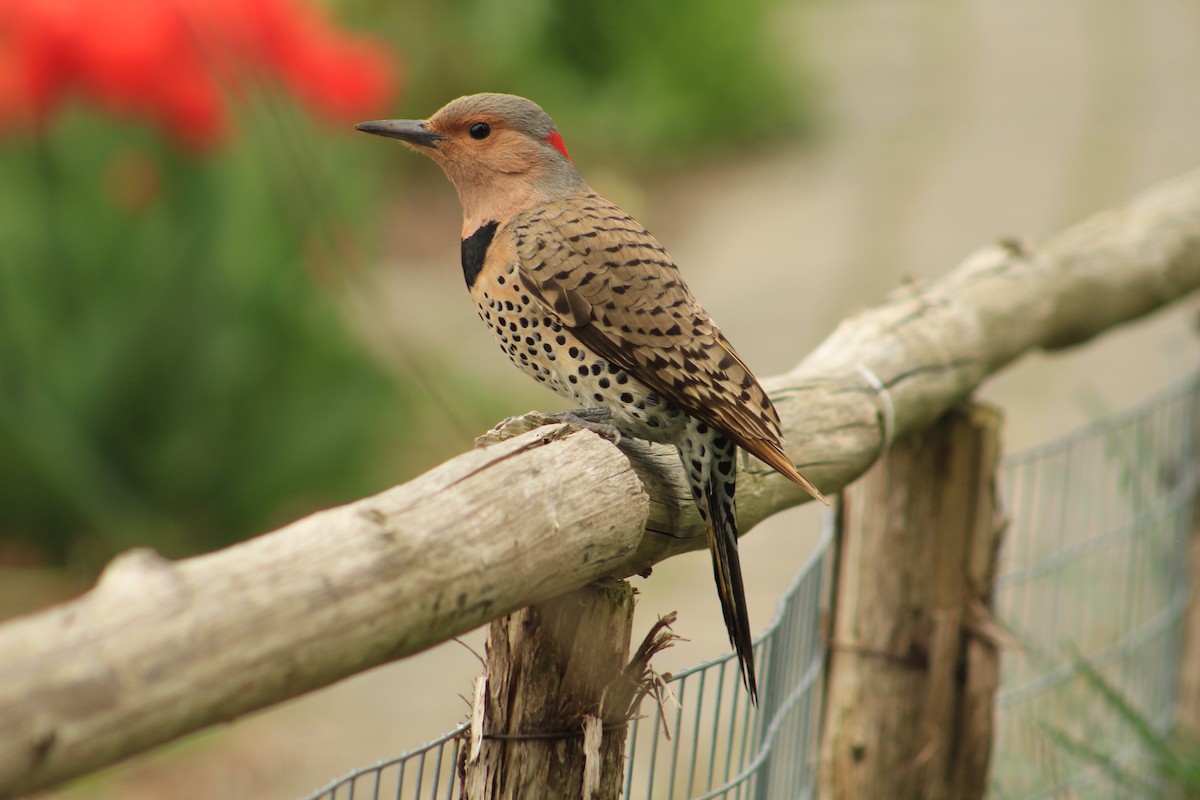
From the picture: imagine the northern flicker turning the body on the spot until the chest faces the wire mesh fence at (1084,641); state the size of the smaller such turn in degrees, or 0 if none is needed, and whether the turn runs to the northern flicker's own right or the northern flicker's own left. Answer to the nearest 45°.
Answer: approximately 135° to the northern flicker's own right

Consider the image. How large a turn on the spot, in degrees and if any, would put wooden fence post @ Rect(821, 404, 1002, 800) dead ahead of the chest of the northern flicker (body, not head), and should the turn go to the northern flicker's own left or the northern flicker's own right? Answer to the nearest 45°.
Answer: approximately 135° to the northern flicker's own right

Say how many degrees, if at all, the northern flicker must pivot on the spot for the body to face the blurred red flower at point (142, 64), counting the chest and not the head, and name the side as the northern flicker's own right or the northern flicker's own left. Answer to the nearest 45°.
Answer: approximately 45° to the northern flicker's own right

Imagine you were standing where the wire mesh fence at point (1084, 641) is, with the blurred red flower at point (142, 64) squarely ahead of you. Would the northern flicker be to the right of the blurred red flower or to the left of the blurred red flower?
left

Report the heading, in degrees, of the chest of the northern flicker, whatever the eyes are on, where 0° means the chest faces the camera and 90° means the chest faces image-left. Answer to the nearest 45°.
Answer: approximately 90°
